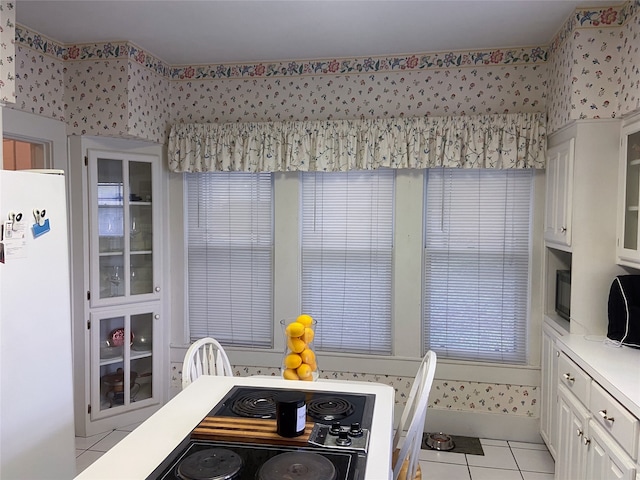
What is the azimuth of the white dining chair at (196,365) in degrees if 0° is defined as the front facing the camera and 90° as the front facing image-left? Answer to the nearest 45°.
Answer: approximately 315°

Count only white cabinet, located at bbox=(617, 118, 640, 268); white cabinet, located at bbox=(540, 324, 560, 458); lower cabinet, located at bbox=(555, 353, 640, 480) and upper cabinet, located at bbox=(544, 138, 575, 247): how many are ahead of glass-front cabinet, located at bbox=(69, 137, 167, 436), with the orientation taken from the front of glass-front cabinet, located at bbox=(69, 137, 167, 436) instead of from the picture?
4

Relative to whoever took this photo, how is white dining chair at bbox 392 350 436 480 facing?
facing to the left of the viewer

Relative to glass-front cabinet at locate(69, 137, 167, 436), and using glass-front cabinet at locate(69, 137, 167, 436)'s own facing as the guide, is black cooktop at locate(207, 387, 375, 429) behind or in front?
in front

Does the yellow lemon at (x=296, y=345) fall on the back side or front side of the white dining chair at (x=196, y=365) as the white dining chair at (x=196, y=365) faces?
on the front side

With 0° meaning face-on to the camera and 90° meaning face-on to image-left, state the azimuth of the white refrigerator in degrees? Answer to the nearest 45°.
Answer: approximately 270°

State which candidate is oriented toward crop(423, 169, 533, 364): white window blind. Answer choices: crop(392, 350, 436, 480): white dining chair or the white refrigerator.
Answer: the white refrigerator

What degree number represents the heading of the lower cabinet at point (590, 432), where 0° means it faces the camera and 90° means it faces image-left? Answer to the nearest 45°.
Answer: approximately 45°

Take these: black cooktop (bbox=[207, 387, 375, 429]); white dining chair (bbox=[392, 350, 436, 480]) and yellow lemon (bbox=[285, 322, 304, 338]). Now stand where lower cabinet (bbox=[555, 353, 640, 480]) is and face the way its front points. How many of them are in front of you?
3

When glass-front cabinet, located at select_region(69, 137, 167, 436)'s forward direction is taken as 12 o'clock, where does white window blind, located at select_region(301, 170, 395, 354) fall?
The white window blind is roughly at 11 o'clock from the glass-front cabinet.

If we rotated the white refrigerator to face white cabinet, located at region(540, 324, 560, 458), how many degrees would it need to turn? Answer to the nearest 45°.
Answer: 0° — it already faces it

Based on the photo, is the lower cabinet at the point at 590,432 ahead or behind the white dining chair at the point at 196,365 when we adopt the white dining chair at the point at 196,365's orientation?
ahead

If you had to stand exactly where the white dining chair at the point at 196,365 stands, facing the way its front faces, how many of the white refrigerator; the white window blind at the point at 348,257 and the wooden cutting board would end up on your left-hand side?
1
